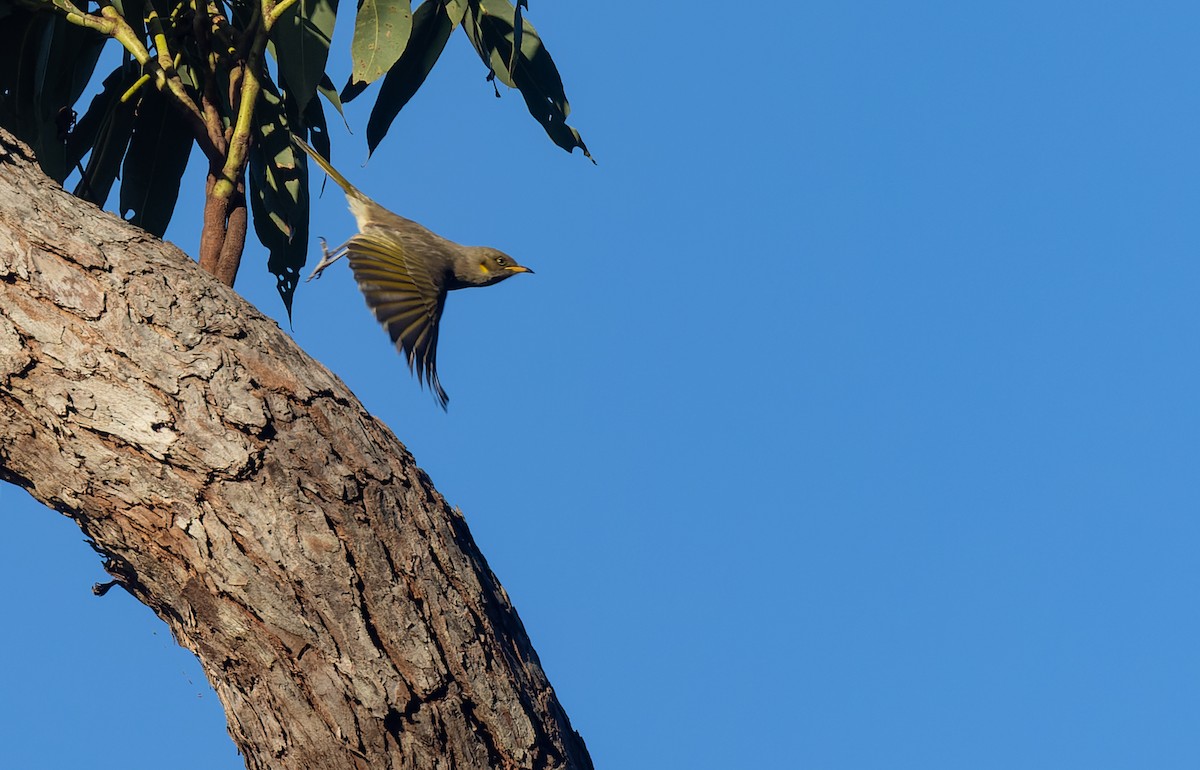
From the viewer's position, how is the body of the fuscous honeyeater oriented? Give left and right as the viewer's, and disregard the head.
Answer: facing to the right of the viewer
